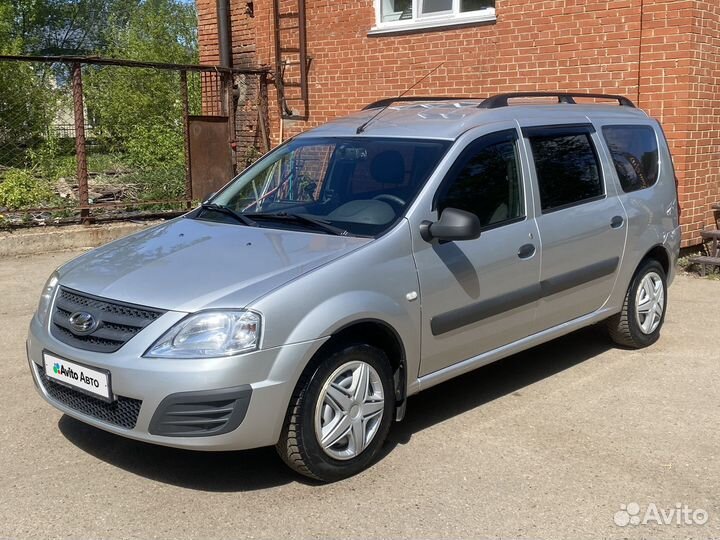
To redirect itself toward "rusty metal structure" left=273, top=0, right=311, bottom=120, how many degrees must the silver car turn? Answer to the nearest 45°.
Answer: approximately 135° to its right

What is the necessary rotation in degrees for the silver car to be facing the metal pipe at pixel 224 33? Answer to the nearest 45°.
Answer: approximately 135° to its right

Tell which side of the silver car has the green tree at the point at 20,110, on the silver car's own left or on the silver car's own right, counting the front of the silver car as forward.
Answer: on the silver car's own right

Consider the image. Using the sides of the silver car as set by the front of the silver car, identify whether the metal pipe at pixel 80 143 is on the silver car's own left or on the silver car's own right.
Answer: on the silver car's own right

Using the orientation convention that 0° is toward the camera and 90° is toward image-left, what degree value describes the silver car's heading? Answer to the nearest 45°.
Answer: approximately 45°

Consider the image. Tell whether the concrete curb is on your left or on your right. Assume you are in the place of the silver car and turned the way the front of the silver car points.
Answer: on your right

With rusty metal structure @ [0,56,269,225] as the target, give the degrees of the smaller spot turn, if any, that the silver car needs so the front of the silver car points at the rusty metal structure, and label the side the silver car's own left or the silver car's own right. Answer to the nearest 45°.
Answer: approximately 135° to the silver car's own right

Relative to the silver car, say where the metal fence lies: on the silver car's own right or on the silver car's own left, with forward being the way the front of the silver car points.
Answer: on the silver car's own right
